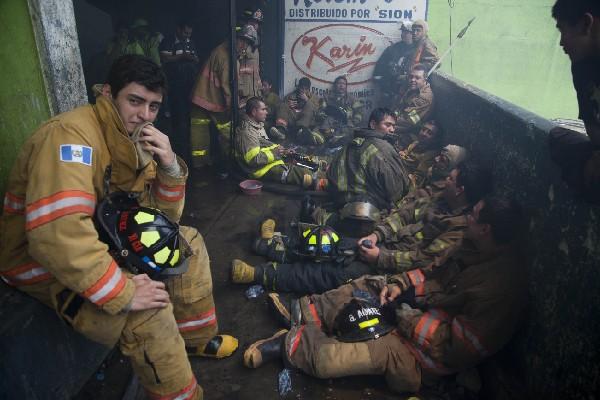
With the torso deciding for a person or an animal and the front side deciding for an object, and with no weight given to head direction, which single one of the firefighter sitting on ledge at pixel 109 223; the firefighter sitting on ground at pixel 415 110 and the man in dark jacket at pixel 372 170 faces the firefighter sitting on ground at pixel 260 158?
the firefighter sitting on ground at pixel 415 110

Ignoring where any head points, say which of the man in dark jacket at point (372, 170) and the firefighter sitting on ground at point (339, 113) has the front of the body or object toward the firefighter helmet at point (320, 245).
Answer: the firefighter sitting on ground

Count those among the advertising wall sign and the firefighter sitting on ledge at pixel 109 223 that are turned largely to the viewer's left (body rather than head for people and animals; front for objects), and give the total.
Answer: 0

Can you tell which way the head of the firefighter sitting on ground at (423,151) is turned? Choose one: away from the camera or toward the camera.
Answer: toward the camera

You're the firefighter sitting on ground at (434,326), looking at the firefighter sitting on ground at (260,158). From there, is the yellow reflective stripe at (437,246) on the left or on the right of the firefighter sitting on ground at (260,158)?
right

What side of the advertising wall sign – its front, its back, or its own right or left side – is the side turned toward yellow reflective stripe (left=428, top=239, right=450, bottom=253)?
front

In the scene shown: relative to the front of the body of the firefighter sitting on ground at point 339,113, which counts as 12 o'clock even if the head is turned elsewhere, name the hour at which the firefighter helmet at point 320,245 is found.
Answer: The firefighter helmet is roughly at 12 o'clock from the firefighter sitting on ground.

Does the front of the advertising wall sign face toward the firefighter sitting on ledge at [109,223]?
yes

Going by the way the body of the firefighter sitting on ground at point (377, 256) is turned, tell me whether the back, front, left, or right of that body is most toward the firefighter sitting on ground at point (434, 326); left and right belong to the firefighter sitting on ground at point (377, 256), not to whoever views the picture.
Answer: left

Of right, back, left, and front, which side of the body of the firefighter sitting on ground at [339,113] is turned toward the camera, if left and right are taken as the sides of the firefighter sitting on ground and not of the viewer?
front

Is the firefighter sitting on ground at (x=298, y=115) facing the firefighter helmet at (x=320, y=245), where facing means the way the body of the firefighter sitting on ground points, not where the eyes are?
yes

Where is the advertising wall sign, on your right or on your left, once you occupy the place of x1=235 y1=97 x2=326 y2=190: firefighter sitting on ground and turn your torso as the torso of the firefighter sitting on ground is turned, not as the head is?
on your left

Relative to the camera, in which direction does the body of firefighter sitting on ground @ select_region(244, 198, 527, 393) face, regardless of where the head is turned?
to the viewer's left

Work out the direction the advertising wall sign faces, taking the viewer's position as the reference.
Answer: facing the viewer

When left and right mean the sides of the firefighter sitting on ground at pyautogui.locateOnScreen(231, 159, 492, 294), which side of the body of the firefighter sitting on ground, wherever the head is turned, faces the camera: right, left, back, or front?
left

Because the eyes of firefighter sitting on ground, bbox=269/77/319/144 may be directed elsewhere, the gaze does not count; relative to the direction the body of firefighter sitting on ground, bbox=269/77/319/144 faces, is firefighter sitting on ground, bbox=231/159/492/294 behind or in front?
in front
